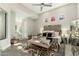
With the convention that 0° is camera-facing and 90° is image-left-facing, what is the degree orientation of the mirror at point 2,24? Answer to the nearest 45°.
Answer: approximately 270°
